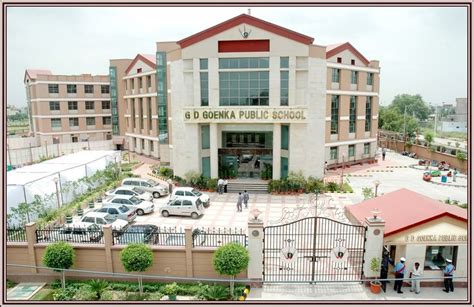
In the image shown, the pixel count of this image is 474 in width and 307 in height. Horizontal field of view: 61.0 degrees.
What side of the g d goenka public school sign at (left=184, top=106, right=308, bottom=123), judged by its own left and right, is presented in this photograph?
front

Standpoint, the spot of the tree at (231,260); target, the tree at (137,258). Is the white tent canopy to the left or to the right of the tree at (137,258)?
right

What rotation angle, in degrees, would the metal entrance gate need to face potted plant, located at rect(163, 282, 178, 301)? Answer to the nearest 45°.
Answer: approximately 90° to its right

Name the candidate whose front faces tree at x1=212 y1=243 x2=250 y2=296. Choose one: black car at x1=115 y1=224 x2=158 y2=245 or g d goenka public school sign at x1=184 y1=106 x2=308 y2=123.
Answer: the g d goenka public school sign

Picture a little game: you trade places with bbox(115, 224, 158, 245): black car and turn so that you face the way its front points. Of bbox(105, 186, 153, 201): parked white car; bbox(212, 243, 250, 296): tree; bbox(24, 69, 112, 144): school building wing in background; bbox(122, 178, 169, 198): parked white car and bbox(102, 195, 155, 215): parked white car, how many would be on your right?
4

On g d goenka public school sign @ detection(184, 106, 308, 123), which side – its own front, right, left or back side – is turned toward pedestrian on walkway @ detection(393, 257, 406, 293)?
front

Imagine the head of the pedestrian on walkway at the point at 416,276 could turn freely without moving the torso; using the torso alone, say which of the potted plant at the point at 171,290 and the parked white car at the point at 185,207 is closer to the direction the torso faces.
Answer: the potted plant

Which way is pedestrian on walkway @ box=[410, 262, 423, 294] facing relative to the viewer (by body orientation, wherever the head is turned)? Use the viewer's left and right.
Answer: facing the viewer

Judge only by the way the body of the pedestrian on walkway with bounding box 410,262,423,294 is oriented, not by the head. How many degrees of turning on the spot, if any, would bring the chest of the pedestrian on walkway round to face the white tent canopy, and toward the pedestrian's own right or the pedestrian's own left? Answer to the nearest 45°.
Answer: approximately 90° to the pedestrian's own right

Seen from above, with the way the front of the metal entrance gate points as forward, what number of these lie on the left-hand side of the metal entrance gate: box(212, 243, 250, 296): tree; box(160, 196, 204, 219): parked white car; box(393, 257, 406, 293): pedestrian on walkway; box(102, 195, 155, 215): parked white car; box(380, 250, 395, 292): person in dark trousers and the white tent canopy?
2

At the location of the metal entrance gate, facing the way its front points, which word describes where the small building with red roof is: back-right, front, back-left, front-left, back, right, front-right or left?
left

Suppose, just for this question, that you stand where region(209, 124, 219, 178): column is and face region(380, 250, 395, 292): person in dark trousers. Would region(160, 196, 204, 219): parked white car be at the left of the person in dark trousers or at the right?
right

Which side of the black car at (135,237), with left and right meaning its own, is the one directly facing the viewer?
left

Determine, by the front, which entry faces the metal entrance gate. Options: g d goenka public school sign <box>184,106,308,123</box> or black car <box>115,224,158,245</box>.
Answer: the g d goenka public school sign
